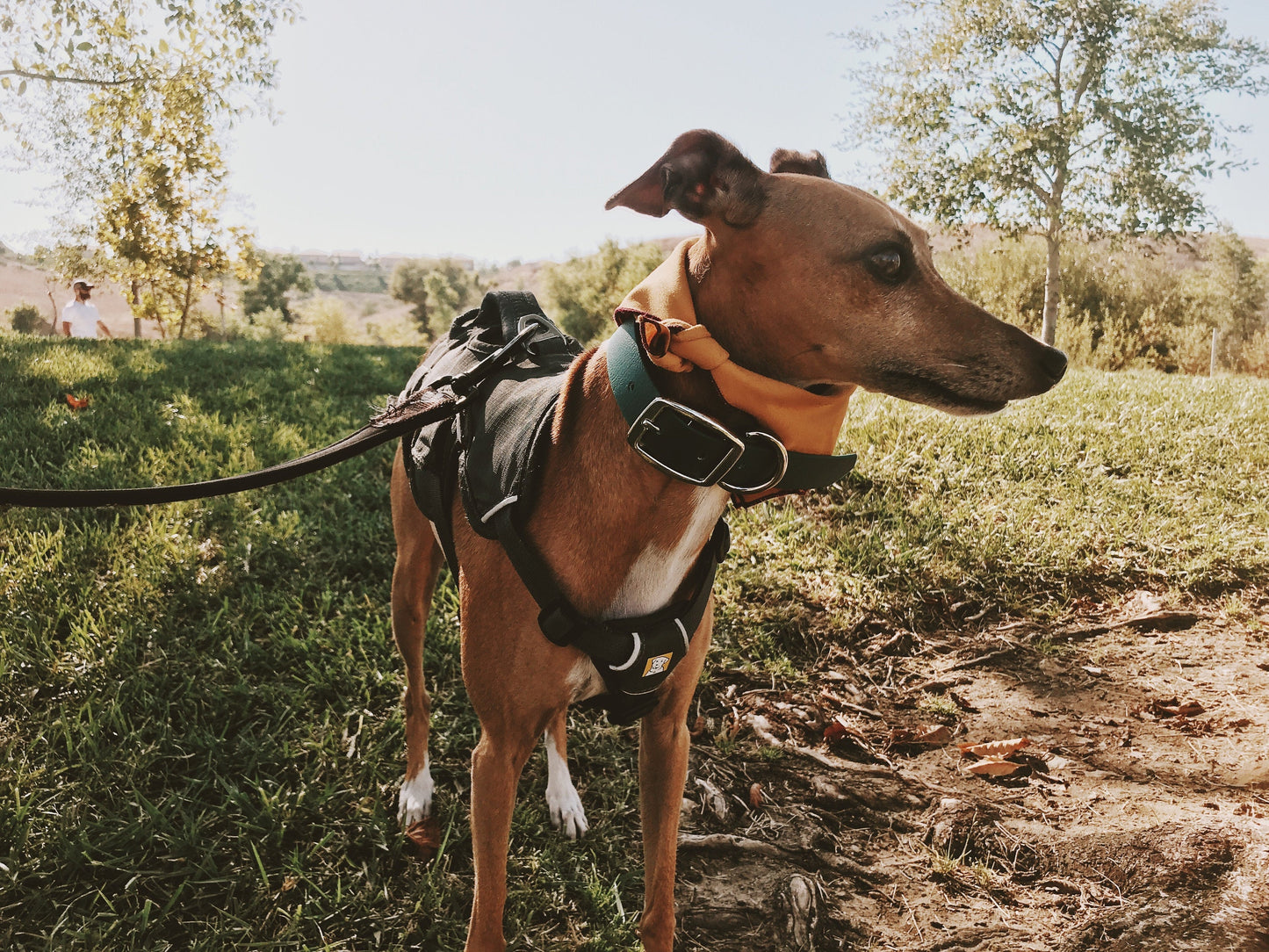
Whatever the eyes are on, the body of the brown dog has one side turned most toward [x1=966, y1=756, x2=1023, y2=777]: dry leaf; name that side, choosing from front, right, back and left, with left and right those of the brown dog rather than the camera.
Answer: left

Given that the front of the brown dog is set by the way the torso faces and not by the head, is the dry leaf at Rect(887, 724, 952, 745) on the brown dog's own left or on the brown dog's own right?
on the brown dog's own left

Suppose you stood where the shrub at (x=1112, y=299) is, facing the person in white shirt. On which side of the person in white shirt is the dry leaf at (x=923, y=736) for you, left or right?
left

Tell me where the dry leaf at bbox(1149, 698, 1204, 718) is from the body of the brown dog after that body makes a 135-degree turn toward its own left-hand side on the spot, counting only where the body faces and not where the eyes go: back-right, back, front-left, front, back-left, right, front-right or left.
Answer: front-right

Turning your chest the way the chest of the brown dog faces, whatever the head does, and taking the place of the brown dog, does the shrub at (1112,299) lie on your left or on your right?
on your left

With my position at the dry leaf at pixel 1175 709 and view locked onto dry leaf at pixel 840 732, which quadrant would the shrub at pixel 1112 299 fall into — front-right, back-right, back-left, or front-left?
back-right

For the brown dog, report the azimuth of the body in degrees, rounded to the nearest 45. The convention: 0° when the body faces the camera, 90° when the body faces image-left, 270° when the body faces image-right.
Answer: approximately 315°

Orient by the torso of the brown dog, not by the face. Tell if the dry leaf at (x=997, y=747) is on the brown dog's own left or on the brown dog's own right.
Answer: on the brown dog's own left
